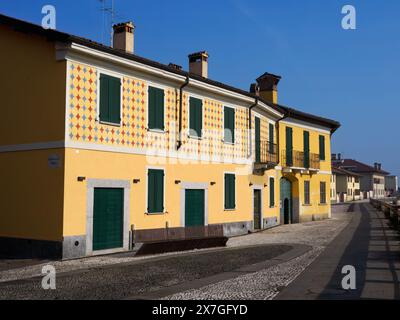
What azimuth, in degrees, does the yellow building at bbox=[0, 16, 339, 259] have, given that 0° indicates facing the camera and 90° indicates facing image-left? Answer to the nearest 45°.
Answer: approximately 315°
